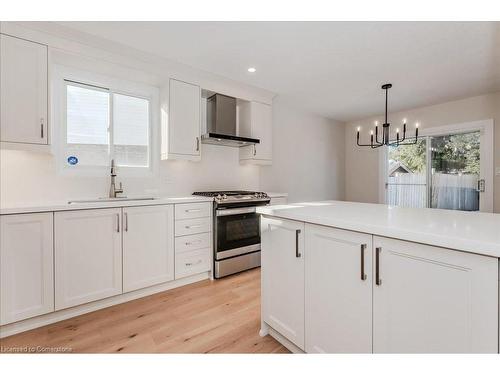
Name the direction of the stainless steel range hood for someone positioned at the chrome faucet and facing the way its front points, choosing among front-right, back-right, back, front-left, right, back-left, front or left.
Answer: left

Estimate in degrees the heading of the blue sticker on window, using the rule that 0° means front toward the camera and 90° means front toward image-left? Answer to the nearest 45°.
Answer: approximately 0°

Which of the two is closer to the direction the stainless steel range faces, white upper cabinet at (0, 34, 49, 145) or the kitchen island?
the kitchen island

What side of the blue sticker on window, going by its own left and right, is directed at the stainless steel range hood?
left

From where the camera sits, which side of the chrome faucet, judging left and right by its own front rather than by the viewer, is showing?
front

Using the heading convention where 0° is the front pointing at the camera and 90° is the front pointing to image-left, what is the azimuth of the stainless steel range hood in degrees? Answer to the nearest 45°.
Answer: approximately 315°

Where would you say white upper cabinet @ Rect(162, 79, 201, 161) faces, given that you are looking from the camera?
facing the viewer and to the right of the viewer

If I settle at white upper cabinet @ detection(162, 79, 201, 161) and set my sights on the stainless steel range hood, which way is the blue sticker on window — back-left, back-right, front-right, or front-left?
back-left
